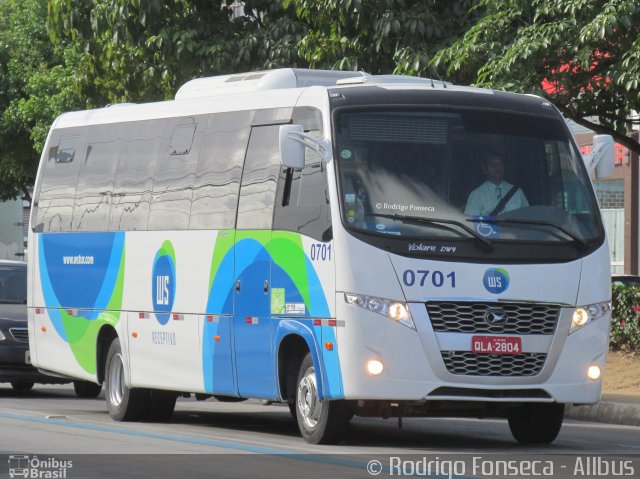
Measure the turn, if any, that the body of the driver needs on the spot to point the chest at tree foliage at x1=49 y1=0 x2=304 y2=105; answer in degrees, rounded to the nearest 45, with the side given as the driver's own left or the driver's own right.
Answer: approximately 180°

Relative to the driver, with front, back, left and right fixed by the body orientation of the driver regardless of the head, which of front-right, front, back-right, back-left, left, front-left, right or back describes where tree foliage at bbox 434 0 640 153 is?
back-left

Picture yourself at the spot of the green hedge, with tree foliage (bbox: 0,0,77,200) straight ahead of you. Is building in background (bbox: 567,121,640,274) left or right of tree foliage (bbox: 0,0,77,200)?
right

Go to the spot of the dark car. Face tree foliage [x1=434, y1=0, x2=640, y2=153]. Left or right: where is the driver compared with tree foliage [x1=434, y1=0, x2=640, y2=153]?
right

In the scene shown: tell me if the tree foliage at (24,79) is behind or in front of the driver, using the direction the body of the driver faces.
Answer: behind

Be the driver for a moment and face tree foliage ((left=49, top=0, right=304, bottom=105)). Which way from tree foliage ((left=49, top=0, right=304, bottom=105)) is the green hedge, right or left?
right

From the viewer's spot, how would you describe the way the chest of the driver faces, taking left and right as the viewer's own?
facing the viewer and to the right of the viewer

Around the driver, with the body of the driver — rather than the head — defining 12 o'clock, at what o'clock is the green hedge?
The green hedge is roughly at 8 o'clock from the driver.

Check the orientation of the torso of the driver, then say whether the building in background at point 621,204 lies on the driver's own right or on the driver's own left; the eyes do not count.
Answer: on the driver's own left
